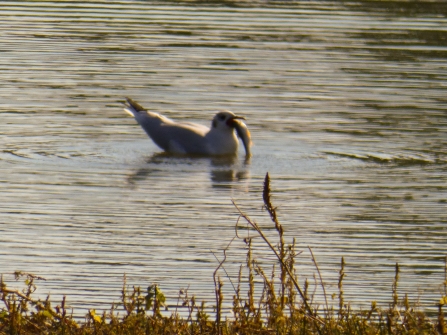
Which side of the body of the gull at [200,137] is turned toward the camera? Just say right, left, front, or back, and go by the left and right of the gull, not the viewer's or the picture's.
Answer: right
